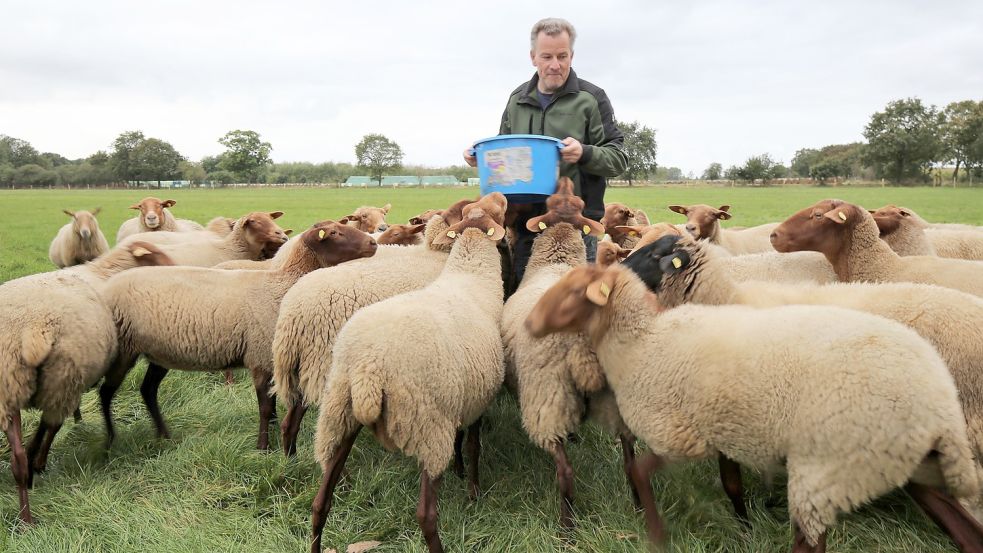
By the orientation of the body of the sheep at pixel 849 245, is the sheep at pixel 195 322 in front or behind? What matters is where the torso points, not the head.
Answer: in front

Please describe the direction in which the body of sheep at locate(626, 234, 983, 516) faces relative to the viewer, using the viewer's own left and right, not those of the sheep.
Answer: facing to the left of the viewer

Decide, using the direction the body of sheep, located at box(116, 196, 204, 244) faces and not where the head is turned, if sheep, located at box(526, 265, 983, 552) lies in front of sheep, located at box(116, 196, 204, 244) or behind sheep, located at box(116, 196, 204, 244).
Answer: in front

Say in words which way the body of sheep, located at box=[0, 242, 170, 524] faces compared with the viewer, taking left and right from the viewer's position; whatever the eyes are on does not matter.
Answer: facing away from the viewer and to the right of the viewer

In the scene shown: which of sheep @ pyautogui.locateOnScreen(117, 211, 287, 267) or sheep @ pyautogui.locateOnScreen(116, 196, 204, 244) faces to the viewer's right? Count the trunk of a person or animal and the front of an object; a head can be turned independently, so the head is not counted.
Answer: sheep @ pyautogui.locateOnScreen(117, 211, 287, 267)

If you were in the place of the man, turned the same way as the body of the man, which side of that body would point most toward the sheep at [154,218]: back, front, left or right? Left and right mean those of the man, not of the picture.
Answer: right

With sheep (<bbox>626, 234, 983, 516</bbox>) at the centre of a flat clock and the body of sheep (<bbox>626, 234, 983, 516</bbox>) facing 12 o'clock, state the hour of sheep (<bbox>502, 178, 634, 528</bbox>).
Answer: sheep (<bbox>502, 178, 634, 528</bbox>) is roughly at 11 o'clock from sheep (<bbox>626, 234, 983, 516</bbox>).

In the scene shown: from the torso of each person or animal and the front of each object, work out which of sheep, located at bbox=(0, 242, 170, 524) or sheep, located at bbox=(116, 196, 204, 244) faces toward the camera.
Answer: sheep, located at bbox=(116, 196, 204, 244)

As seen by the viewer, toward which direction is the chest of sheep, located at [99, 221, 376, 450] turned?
to the viewer's right

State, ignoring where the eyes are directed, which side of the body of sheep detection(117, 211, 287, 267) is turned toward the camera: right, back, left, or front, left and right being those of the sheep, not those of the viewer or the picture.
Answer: right

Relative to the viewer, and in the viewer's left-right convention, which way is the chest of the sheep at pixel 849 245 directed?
facing to the left of the viewer

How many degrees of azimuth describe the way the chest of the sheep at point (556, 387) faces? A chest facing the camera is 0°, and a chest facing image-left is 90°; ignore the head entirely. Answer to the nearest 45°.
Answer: approximately 180°

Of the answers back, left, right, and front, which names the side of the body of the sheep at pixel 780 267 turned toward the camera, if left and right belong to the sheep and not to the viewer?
left

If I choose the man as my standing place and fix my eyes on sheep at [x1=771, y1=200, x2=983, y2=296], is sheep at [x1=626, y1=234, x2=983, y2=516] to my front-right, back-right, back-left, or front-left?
front-right

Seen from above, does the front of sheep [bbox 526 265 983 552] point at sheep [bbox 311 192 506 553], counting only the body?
yes

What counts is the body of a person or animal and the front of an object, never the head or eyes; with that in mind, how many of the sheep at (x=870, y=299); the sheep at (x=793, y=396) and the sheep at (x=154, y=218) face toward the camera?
1

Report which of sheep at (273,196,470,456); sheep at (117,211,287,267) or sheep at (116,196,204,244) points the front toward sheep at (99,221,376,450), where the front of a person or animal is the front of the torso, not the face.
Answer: sheep at (116,196,204,244)

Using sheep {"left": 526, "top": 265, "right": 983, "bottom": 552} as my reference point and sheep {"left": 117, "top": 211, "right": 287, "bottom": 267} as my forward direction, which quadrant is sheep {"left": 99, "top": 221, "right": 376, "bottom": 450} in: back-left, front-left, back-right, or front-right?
front-left

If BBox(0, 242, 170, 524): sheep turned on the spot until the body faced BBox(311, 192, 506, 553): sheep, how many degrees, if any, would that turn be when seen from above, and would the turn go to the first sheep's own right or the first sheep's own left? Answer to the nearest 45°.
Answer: approximately 90° to the first sheep's own right

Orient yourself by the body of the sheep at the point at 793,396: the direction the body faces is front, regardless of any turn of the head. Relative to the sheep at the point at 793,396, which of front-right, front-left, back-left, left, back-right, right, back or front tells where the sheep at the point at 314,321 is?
front

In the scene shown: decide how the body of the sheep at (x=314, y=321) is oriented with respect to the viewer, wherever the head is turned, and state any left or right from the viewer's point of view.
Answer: facing away from the viewer and to the right of the viewer

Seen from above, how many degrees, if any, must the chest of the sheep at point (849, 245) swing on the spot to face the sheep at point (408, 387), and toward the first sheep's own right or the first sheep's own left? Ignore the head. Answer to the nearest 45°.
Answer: approximately 45° to the first sheep's own left
